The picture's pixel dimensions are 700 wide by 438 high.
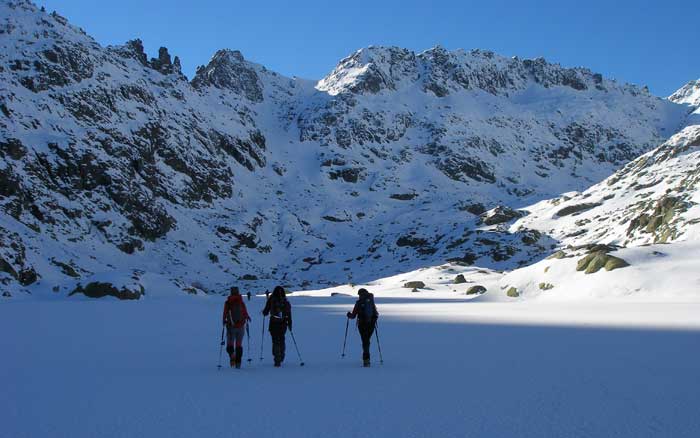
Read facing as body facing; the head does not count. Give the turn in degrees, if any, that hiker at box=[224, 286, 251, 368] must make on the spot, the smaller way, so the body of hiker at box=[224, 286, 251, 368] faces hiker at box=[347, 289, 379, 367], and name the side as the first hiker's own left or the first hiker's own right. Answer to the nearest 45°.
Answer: approximately 90° to the first hiker's own right

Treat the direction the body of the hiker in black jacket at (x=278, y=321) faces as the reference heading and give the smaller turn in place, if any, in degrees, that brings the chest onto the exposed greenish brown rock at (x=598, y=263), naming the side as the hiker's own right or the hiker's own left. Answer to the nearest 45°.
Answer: approximately 45° to the hiker's own right

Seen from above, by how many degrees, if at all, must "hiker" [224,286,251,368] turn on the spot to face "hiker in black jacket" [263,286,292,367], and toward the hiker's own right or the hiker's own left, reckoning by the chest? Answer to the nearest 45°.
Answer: approximately 90° to the hiker's own right

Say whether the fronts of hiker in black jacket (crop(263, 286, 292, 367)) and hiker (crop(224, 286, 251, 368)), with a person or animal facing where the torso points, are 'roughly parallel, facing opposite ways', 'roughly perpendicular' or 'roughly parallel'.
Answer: roughly parallel

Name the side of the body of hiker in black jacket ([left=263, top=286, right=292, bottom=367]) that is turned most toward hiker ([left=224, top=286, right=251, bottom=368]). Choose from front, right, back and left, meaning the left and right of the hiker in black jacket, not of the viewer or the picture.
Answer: left

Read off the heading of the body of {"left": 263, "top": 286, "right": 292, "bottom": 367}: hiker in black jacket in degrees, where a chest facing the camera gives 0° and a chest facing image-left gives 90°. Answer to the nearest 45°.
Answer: approximately 180°

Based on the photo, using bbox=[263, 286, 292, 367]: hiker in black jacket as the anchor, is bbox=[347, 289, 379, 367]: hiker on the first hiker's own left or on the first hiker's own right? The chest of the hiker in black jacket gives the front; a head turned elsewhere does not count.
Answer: on the first hiker's own right

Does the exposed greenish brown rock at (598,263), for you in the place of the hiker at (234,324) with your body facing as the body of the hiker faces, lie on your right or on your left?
on your right

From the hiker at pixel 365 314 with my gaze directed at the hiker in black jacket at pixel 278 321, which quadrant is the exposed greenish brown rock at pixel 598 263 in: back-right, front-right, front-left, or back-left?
back-right

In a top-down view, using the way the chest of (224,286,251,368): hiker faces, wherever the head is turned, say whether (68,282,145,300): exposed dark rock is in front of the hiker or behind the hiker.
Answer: in front

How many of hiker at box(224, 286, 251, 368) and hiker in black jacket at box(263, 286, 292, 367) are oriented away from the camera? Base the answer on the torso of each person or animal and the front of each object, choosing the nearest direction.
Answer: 2

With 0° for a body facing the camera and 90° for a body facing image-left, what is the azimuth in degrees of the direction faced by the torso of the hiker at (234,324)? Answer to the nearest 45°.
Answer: approximately 180°
